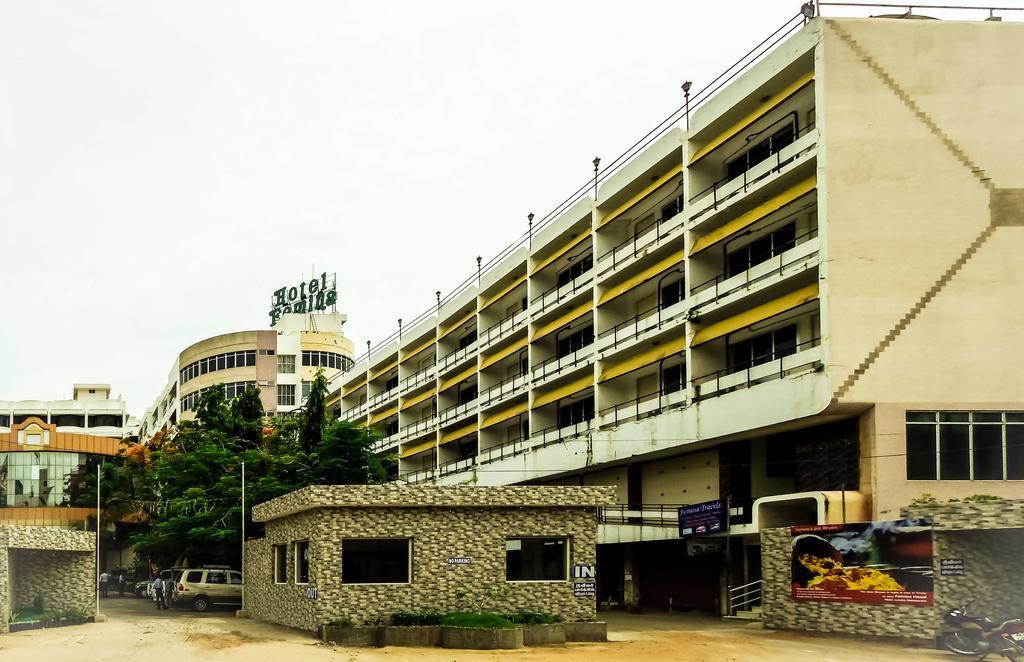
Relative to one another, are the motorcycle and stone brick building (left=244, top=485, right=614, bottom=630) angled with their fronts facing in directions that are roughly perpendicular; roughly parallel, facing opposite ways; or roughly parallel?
roughly perpendicular

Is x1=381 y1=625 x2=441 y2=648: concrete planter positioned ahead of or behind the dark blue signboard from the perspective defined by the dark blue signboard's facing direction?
ahead

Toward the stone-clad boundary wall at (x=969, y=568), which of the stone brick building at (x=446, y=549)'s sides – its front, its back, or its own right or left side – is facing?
left

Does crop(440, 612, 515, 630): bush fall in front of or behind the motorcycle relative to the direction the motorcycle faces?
in front

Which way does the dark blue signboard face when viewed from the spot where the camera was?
facing the viewer and to the left of the viewer

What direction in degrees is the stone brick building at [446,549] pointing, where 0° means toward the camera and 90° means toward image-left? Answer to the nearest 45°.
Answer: approximately 0°

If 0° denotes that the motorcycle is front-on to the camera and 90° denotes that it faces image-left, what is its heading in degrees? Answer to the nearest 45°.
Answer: approximately 90°
